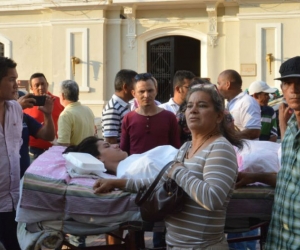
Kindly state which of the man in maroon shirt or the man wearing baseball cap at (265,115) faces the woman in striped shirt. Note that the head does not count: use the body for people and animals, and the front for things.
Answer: the man in maroon shirt

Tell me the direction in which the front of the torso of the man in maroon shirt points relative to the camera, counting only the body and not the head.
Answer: toward the camera

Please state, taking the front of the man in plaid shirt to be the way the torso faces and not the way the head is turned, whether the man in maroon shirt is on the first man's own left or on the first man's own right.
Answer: on the first man's own right

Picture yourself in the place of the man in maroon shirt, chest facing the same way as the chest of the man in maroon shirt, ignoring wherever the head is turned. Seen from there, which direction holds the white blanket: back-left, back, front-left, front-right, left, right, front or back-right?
front

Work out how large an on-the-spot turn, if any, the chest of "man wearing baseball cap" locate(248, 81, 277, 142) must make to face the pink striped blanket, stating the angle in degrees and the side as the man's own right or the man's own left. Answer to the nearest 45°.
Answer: approximately 90° to the man's own right

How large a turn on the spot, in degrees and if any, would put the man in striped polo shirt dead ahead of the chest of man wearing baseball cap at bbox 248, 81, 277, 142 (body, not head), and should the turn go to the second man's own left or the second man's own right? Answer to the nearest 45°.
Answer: approximately 135° to the second man's own right

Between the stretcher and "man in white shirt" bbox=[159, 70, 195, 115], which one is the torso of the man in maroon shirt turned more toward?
the stretcher
